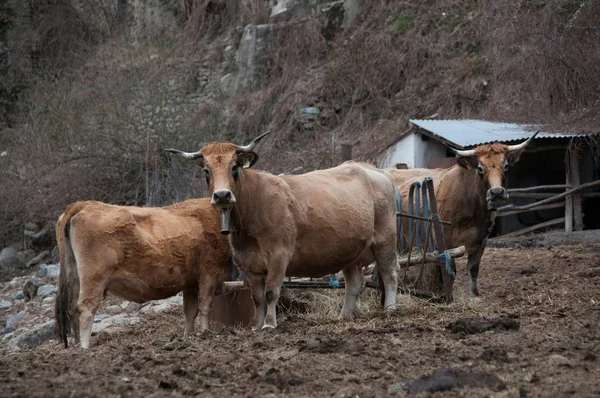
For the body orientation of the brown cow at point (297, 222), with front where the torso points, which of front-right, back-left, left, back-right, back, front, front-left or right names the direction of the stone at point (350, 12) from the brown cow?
back-right

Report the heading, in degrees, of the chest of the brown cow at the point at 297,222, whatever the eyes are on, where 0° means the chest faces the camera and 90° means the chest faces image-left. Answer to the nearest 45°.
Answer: approximately 45°

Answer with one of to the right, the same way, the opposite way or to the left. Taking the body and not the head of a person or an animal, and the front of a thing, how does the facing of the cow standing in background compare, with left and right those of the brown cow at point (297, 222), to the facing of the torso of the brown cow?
to the left

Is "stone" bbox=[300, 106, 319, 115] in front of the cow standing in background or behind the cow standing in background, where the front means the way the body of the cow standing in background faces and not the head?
behind

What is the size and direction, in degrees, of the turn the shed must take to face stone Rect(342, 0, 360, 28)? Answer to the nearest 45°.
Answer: approximately 135° to its right

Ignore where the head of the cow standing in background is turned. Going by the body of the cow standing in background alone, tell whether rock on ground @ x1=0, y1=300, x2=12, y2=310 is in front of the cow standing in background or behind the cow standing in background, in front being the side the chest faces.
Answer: behind

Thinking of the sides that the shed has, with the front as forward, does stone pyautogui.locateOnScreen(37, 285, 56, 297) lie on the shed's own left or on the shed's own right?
on the shed's own right

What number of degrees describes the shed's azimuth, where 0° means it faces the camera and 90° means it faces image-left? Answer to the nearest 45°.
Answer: approximately 0°

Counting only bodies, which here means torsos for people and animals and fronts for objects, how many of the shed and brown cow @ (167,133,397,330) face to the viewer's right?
0

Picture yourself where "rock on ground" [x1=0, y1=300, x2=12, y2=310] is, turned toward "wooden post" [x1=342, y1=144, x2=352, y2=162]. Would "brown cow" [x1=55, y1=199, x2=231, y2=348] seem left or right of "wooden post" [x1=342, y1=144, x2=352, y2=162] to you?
right

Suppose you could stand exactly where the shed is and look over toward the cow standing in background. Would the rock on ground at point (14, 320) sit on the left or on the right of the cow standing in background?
right
